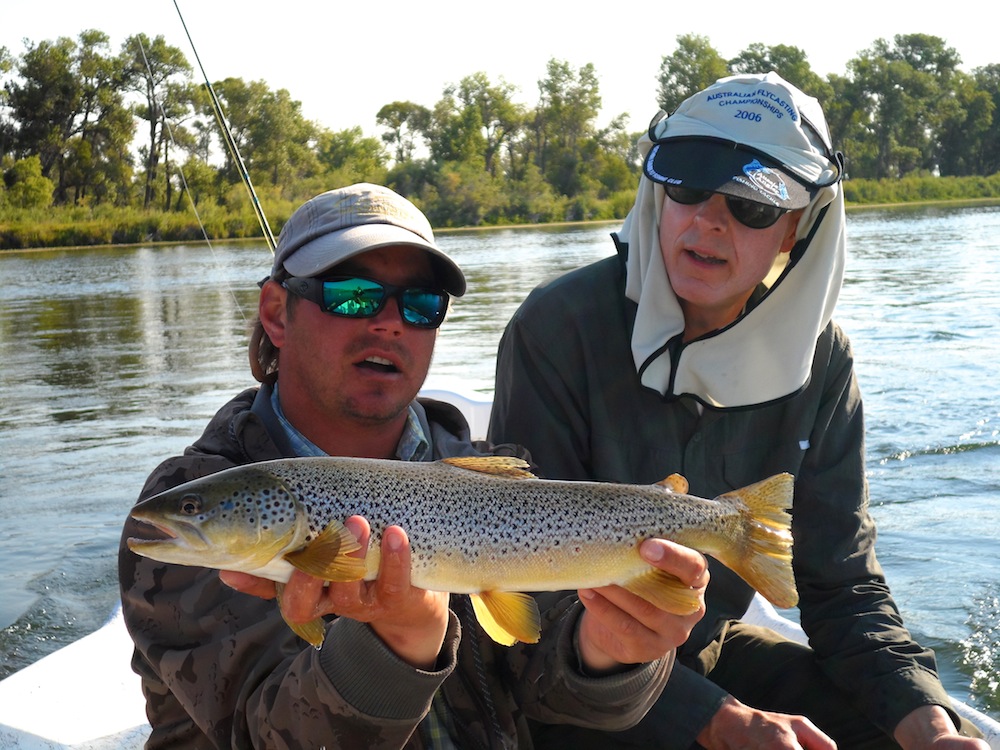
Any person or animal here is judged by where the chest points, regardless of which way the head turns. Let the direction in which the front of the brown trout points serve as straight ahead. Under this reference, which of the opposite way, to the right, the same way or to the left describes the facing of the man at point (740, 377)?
to the left

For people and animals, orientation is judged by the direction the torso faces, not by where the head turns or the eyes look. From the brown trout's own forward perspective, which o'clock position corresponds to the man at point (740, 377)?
The man is roughly at 4 o'clock from the brown trout.

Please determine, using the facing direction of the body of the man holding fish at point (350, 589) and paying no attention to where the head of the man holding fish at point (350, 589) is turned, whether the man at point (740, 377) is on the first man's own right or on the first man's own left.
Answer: on the first man's own left

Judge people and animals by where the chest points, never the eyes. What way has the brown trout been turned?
to the viewer's left

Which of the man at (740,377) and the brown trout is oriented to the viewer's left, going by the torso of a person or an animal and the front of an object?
the brown trout

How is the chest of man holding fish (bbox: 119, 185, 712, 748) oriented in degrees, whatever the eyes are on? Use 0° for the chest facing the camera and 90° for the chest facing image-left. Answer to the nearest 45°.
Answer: approximately 315°

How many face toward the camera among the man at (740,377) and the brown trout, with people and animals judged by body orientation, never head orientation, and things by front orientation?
1
